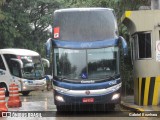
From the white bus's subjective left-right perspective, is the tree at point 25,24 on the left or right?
on its left

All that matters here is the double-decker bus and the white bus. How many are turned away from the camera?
0

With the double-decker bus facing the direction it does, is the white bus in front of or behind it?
behind

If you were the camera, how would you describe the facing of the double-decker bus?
facing the viewer

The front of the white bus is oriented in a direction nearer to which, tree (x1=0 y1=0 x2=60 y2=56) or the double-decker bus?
the double-decker bus

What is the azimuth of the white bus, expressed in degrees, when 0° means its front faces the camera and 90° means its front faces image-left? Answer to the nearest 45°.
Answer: approximately 315°

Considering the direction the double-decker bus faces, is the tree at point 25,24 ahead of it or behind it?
behind
